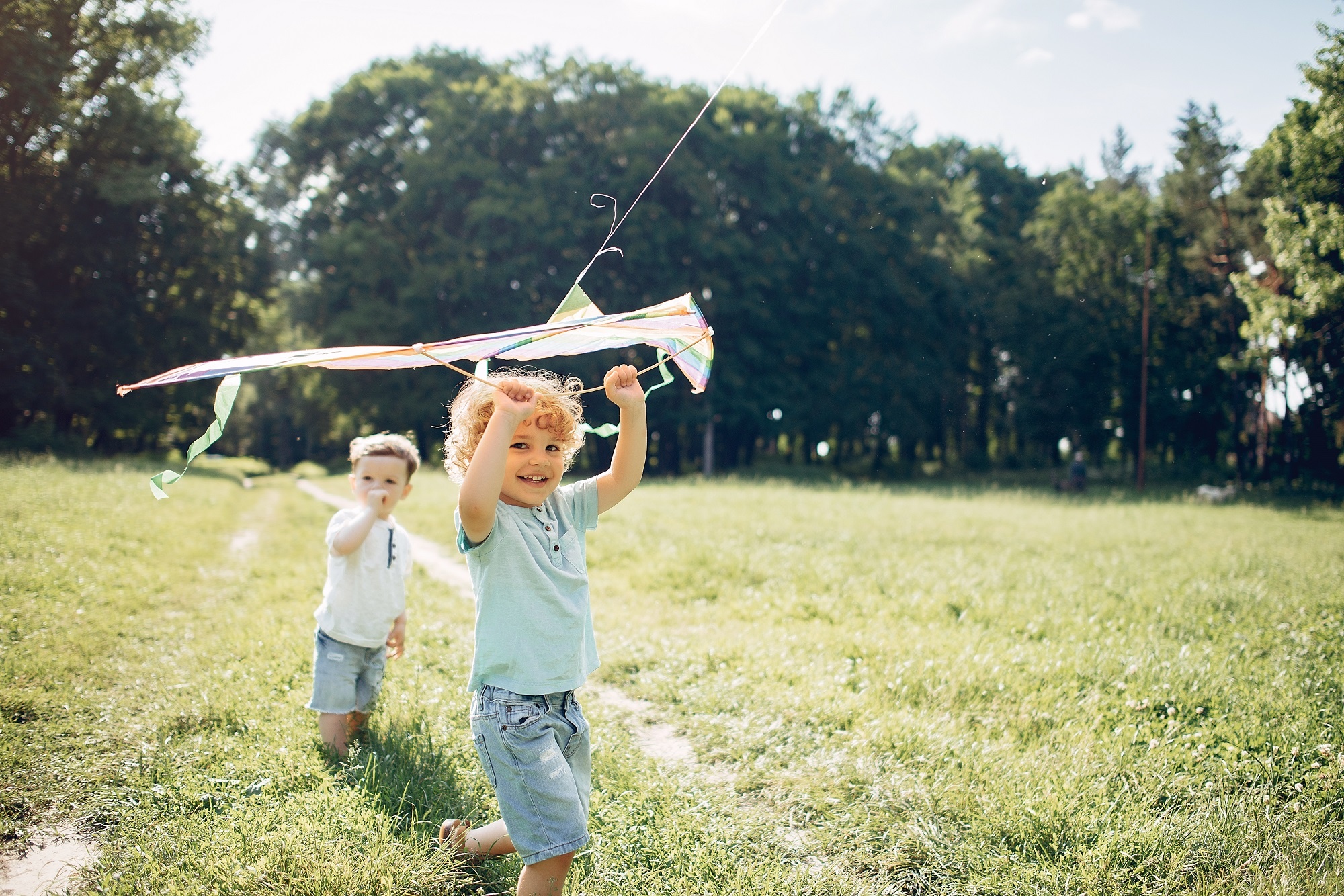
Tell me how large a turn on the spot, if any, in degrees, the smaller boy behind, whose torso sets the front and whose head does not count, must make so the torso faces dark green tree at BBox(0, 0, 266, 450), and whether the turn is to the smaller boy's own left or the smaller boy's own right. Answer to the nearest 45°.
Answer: approximately 135° to the smaller boy's own left

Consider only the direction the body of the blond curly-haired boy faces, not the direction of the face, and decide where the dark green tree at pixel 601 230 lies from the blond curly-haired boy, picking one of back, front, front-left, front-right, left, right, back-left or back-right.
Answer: back-left

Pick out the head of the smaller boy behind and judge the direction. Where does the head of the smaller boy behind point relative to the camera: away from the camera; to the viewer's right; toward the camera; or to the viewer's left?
toward the camera

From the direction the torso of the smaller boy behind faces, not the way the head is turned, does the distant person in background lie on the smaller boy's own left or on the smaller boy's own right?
on the smaller boy's own left

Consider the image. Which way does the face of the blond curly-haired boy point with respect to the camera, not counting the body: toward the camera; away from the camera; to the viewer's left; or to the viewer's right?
toward the camera

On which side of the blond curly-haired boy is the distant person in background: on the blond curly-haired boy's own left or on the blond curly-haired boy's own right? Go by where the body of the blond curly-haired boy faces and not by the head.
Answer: on the blond curly-haired boy's own left

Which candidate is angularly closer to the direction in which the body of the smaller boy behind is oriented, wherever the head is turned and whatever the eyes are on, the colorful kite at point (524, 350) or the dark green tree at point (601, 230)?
the colorful kite

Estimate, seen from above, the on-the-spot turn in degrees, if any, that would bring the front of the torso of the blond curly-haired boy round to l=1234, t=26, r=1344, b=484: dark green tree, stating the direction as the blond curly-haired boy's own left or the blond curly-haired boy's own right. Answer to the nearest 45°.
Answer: approximately 90° to the blond curly-haired boy's own left

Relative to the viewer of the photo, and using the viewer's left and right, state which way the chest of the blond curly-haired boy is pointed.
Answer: facing the viewer and to the right of the viewer

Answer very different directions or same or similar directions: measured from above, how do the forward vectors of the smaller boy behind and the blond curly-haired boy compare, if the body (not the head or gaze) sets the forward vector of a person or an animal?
same or similar directions

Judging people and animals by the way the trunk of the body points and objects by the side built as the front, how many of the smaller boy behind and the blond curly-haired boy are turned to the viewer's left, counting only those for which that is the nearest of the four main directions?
0

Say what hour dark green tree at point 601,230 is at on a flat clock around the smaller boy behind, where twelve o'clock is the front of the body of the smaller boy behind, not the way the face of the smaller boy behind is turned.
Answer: The dark green tree is roughly at 8 o'clock from the smaller boy behind.
